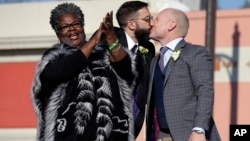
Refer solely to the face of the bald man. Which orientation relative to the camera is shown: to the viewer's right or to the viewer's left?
to the viewer's left

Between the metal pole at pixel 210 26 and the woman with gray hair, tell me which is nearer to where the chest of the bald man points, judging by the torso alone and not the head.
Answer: the woman with gray hair

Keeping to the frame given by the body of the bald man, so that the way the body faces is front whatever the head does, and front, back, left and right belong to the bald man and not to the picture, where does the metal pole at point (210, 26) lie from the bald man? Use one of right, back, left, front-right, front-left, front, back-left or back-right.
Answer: back-right

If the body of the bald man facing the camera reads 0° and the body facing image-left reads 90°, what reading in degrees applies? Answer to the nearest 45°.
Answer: approximately 45°

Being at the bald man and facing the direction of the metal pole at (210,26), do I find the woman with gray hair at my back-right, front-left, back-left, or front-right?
back-left
